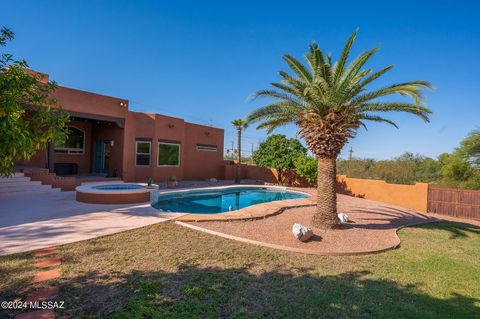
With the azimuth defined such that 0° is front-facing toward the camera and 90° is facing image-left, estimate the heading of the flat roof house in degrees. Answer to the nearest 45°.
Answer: approximately 315°

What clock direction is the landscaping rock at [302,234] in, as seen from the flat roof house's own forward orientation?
The landscaping rock is roughly at 1 o'clock from the flat roof house.

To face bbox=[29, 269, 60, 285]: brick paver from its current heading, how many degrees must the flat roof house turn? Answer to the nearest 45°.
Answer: approximately 45° to its right

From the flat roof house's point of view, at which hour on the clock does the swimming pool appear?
The swimming pool is roughly at 12 o'clock from the flat roof house.

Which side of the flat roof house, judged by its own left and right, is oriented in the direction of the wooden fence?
front

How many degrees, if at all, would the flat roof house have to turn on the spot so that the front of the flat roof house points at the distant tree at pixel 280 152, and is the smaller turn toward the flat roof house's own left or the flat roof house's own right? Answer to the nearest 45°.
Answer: approximately 45° to the flat roof house's own left

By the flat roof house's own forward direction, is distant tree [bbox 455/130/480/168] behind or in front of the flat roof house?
in front

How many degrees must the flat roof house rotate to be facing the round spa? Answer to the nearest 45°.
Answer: approximately 45° to its right

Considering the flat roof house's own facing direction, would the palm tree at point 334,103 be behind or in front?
in front
